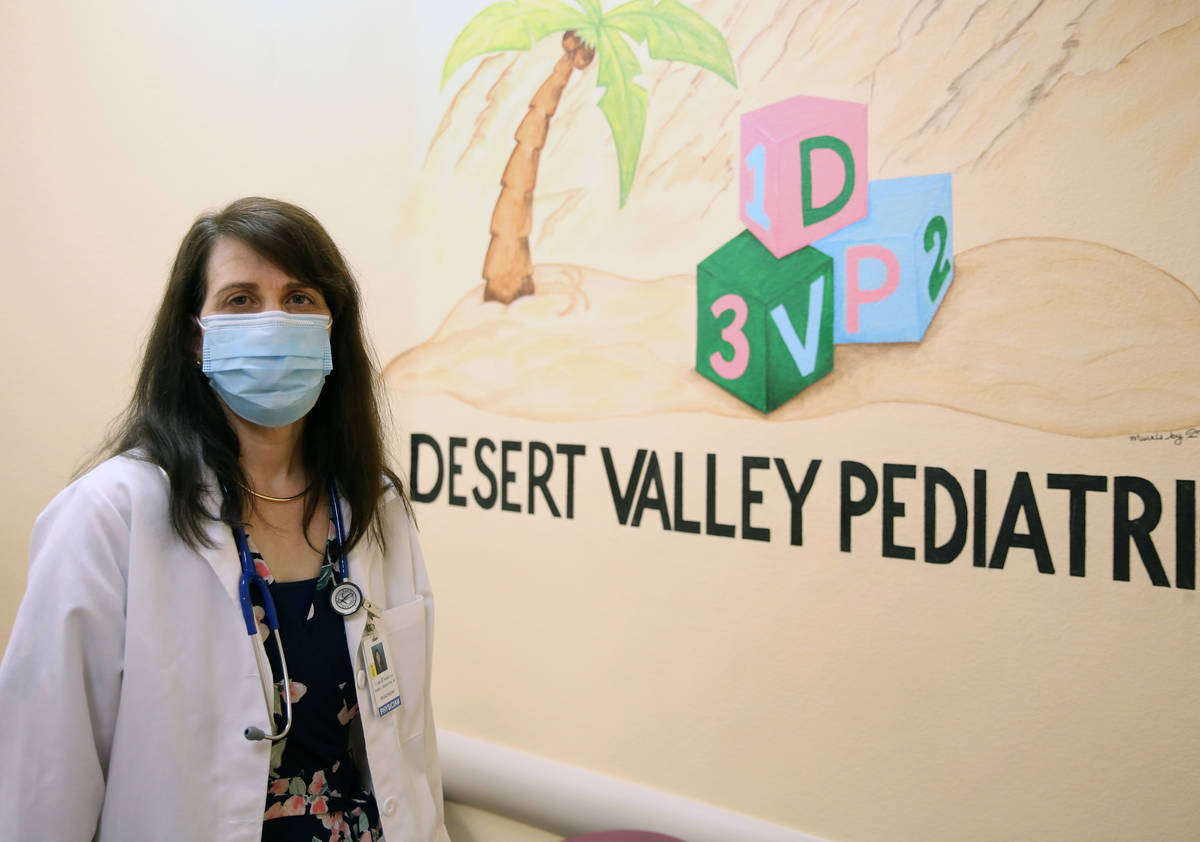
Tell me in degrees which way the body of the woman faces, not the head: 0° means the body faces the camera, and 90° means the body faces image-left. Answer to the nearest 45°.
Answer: approximately 315°
